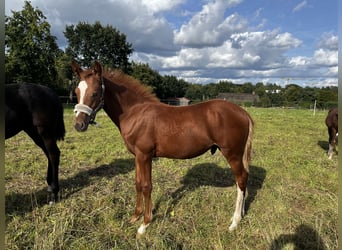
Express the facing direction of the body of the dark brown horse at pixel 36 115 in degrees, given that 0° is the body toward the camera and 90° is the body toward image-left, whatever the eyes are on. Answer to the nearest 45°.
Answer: approximately 90°

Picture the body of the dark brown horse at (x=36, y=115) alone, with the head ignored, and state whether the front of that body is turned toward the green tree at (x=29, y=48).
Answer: no

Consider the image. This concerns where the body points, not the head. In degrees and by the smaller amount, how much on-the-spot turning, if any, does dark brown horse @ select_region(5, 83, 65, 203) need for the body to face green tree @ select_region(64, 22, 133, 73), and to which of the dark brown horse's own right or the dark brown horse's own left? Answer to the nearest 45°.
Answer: approximately 90° to the dark brown horse's own right

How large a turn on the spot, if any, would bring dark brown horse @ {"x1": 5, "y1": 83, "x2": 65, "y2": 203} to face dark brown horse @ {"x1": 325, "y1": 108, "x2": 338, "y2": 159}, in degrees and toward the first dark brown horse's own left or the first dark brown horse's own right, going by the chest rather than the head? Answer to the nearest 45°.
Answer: approximately 180°
